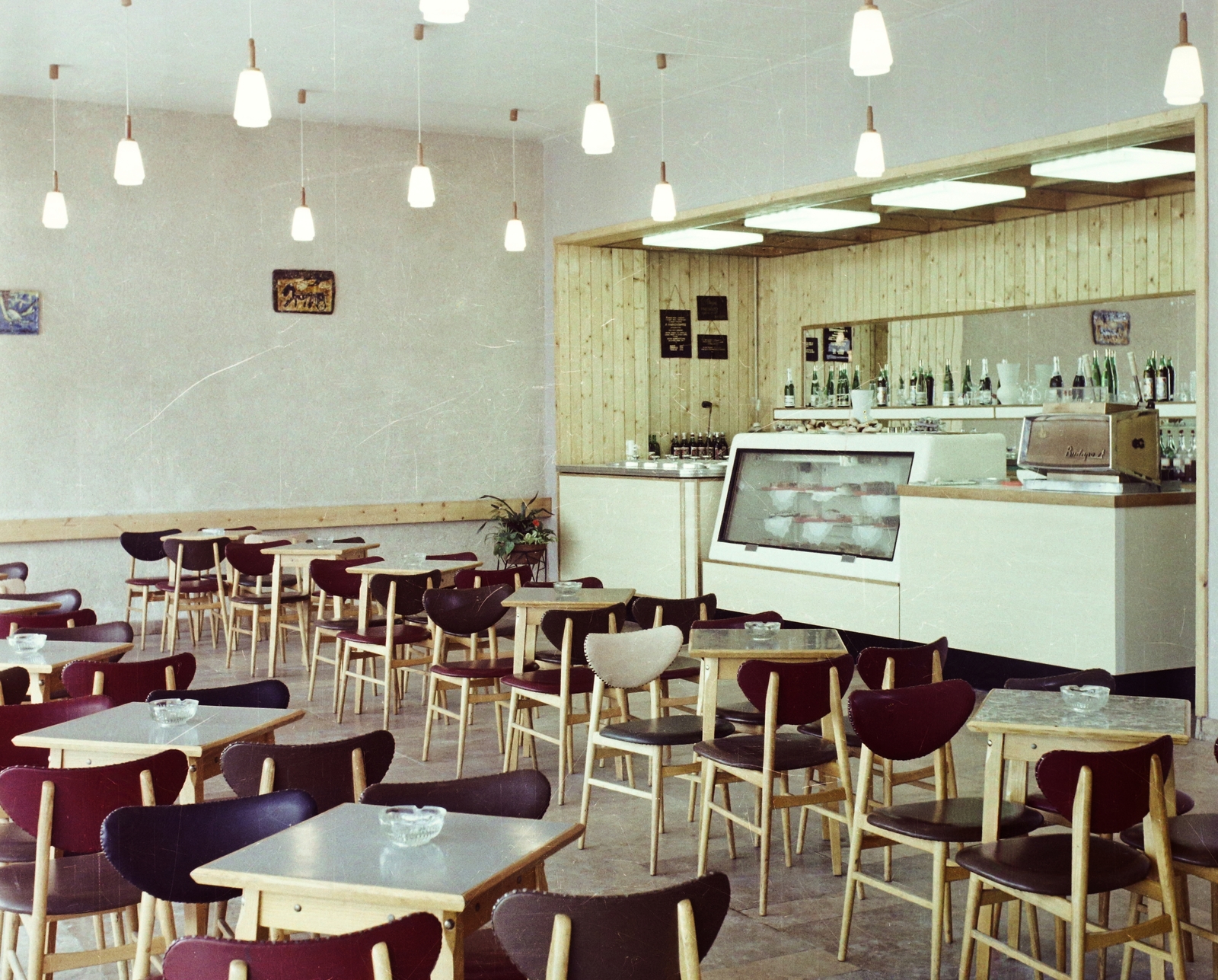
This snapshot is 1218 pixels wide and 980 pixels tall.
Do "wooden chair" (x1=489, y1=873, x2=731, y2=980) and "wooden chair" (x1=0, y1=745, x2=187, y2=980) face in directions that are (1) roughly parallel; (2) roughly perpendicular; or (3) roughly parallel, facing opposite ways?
roughly parallel

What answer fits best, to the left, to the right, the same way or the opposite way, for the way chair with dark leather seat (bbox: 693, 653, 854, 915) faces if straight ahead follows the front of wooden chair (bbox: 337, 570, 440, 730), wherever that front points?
the same way

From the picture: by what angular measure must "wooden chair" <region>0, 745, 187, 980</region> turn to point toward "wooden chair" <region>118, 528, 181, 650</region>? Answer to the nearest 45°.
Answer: approximately 45° to its right

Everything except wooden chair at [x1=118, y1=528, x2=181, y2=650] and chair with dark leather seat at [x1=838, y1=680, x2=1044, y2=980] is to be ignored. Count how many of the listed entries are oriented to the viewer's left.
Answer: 0

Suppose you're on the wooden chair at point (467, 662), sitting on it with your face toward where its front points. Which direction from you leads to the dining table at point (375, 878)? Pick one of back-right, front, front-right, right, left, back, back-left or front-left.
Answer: front-right

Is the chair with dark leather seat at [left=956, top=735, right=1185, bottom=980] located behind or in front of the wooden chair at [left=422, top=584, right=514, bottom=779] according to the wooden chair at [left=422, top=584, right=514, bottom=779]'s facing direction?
in front

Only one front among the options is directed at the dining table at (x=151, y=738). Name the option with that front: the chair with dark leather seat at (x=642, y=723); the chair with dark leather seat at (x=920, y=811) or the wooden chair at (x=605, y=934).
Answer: the wooden chair

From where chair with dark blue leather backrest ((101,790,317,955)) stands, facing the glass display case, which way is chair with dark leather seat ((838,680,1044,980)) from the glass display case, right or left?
right

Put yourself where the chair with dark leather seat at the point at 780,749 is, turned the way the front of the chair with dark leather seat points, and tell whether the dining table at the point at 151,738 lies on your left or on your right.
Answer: on your left

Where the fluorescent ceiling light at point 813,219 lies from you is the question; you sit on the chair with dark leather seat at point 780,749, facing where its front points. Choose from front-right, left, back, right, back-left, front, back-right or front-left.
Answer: front-right

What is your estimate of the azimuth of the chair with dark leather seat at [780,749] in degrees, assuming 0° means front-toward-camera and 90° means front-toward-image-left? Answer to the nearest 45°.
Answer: approximately 135°

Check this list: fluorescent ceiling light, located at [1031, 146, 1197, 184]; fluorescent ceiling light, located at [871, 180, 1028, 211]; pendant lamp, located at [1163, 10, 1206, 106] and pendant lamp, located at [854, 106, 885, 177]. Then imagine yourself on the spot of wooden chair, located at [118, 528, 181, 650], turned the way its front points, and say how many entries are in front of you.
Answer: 4
